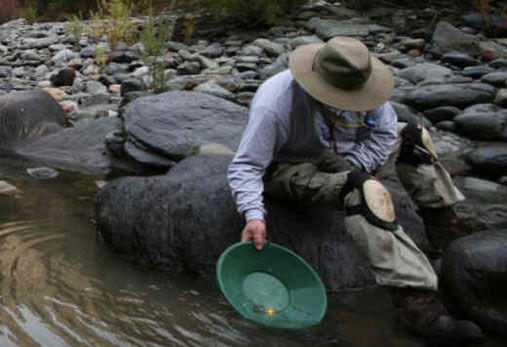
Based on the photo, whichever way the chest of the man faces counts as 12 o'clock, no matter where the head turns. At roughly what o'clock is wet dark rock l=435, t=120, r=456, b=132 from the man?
The wet dark rock is roughly at 8 o'clock from the man.

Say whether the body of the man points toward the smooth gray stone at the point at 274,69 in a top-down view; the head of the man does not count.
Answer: no

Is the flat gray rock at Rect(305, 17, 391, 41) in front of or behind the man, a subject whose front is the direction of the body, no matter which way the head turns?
behind

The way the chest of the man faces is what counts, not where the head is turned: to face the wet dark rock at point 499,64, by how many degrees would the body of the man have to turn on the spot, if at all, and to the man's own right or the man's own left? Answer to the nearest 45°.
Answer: approximately 135° to the man's own left

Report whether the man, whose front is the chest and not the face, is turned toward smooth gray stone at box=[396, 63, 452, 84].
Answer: no

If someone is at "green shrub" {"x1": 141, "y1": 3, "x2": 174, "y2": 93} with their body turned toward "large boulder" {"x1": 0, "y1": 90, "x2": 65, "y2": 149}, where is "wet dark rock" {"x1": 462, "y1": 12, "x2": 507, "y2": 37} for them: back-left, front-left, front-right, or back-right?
back-left

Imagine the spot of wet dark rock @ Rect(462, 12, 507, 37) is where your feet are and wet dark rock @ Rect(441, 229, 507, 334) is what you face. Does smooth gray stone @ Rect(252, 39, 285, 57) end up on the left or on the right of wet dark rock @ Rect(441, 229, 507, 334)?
right

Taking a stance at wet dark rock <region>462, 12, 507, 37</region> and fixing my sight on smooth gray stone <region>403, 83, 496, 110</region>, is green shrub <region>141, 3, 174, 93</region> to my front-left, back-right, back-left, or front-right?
front-right

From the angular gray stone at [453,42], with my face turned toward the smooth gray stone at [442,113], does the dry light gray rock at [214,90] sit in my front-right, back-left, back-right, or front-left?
front-right

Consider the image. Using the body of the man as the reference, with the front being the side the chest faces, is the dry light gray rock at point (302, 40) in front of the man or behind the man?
behind

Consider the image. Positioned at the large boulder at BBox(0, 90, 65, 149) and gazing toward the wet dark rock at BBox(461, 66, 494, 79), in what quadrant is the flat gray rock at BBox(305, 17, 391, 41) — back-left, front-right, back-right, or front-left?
front-left
